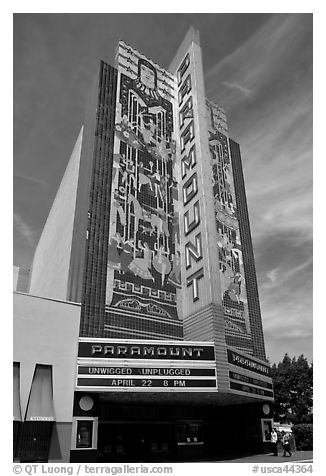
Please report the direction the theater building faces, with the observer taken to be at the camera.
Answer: facing the viewer and to the right of the viewer

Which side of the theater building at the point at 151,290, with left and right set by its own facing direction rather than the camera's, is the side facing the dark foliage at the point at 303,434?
left
